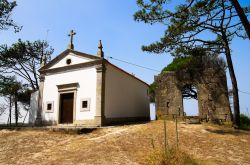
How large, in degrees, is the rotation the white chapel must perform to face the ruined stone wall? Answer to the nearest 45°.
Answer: approximately 135° to its left

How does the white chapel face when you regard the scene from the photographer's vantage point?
facing the viewer and to the left of the viewer
